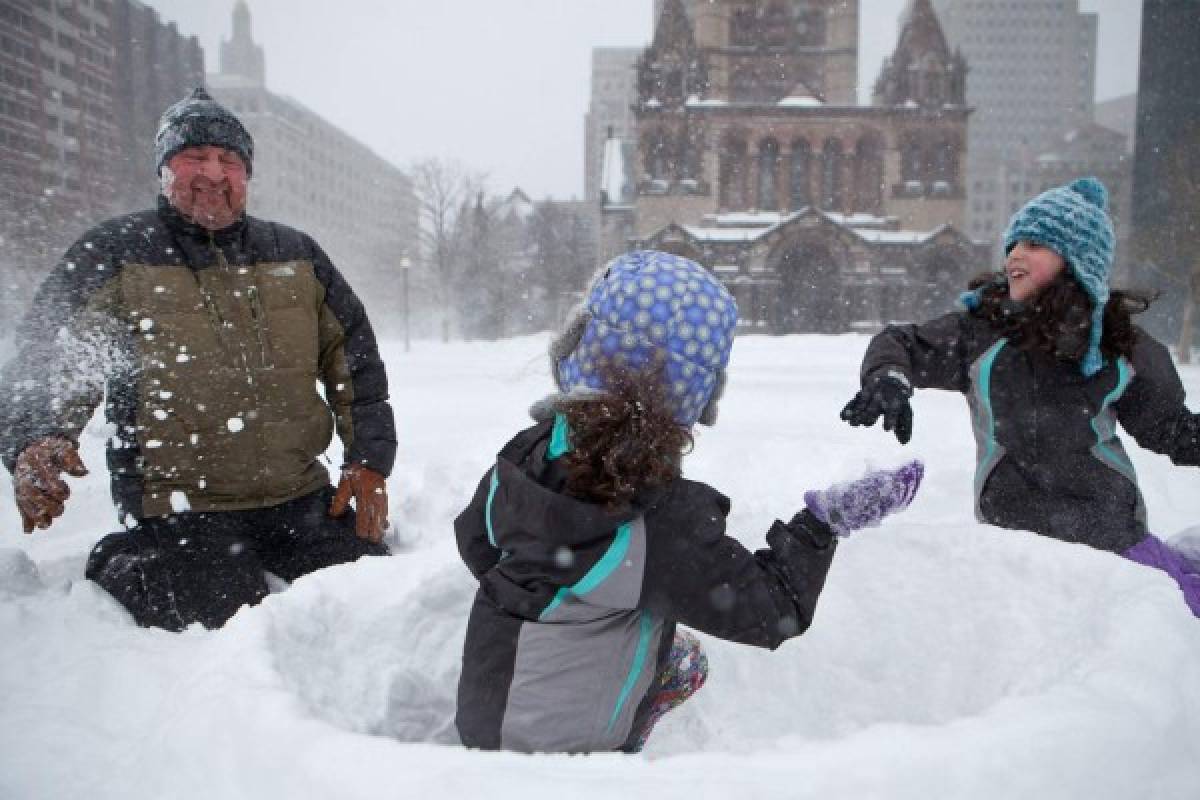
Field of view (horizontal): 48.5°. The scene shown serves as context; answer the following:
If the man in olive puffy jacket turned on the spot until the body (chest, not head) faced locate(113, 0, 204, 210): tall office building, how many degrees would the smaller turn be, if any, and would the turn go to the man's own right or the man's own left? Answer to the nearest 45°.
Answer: approximately 180°

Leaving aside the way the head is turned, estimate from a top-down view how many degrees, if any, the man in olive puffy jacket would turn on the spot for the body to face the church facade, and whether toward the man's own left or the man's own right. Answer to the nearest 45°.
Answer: approximately 135° to the man's own left

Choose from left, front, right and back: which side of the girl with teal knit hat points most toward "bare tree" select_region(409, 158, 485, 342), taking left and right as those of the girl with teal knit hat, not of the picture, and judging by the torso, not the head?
right

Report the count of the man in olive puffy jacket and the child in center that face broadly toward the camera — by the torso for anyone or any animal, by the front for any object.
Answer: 1

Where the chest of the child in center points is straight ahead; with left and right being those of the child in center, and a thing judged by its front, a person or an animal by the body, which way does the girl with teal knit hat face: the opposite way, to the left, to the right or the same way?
the opposite way

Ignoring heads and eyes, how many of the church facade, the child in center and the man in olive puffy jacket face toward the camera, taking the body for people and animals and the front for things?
2

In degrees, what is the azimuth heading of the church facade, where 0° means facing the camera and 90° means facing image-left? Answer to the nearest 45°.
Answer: approximately 0°

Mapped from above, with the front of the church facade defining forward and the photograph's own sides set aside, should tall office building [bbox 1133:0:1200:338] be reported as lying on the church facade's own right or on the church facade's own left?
on the church facade's own left

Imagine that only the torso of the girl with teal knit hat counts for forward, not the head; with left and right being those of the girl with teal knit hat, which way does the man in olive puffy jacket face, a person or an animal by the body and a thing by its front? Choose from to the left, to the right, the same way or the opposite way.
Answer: to the left

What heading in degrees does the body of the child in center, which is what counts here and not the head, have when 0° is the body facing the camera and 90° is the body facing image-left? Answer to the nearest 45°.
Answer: approximately 225°

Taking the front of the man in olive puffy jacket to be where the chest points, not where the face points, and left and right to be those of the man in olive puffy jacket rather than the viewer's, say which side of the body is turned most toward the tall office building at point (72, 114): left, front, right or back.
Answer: back

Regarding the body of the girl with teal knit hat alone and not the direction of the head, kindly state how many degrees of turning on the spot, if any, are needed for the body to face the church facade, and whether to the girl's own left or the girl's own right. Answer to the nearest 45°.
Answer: approximately 135° to the girl's own right

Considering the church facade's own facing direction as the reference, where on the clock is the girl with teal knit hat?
The girl with teal knit hat is roughly at 12 o'clock from the church facade.
